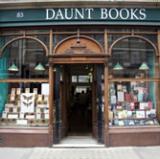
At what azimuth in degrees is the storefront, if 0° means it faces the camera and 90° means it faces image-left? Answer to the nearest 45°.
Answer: approximately 0°
